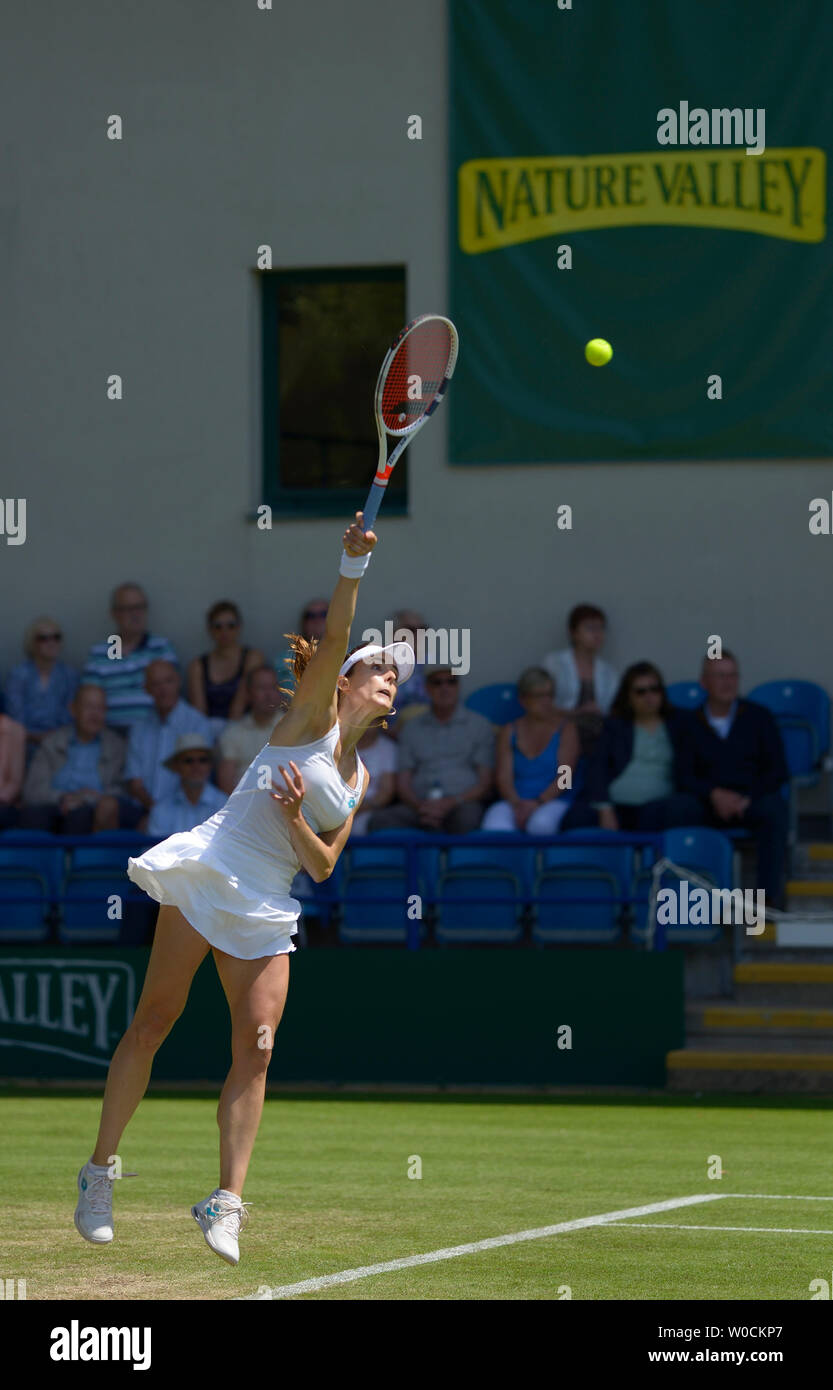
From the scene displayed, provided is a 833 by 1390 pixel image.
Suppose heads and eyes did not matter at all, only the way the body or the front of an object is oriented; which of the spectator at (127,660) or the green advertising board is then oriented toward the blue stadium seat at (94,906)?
the spectator

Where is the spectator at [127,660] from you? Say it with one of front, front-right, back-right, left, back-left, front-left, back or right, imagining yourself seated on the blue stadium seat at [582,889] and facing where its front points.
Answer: back-right

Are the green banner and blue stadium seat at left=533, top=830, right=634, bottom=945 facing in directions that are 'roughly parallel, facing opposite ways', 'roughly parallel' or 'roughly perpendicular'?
roughly parallel

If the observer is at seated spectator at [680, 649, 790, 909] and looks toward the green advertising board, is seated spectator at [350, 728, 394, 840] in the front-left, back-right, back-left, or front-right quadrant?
front-right

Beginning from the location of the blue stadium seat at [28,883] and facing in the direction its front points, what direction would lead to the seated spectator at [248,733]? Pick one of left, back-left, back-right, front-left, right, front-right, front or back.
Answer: left

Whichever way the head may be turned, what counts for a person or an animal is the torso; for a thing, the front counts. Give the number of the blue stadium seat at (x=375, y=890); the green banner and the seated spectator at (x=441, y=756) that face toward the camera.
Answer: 3

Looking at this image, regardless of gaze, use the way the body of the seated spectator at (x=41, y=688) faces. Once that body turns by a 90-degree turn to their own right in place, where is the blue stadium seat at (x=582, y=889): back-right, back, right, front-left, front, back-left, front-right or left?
back-left

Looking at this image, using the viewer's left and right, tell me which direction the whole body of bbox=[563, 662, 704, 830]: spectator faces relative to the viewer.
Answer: facing the viewer

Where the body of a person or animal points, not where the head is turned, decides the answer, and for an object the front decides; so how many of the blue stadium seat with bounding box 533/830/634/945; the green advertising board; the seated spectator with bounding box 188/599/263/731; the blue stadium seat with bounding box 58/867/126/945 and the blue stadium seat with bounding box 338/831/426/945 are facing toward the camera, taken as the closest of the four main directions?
5

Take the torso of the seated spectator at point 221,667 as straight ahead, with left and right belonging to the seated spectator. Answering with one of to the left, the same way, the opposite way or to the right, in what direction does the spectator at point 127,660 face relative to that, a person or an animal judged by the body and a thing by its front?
the same way

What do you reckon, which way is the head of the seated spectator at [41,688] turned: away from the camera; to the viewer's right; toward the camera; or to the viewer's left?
toward the camera

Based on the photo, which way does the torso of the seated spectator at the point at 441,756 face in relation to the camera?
toward the camera

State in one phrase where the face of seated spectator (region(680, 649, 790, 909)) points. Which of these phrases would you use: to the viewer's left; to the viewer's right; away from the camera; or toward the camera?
toward the camera

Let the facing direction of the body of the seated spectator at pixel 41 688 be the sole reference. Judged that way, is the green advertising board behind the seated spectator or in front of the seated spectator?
in front

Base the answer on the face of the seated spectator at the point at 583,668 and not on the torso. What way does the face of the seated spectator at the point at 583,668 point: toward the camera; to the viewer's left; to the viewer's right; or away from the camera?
toward the camera

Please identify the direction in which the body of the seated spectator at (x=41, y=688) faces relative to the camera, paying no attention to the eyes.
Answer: toward the camera

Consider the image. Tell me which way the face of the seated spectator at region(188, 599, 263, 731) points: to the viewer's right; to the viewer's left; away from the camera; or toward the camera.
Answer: toward the camera

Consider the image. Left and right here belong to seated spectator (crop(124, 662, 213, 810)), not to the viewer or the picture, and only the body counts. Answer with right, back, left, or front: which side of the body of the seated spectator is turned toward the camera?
front
